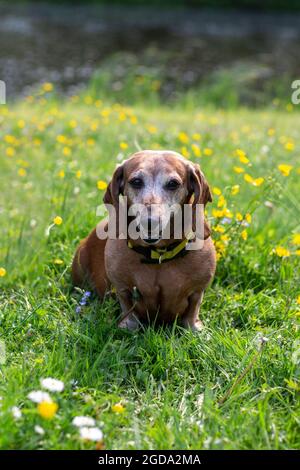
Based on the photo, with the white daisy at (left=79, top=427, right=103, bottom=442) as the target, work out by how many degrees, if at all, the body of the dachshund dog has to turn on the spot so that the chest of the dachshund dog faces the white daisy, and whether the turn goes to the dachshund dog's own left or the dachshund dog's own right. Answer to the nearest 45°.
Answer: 0° — it already faces it

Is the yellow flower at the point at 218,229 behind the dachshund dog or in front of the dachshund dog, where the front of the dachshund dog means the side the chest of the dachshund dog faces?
behind

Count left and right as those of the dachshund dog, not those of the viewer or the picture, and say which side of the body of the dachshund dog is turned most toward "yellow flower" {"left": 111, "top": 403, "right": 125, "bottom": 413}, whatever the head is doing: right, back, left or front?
front

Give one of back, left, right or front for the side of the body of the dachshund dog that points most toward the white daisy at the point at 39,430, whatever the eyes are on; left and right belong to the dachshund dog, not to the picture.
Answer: front

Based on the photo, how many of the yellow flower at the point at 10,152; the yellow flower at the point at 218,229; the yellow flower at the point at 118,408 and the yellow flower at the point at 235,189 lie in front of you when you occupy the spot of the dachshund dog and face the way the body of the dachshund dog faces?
1

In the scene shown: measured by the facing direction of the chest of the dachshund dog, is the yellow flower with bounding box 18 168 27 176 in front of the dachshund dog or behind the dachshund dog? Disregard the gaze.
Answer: behind

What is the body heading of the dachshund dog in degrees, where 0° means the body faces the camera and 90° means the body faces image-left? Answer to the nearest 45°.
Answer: approximately 0°
